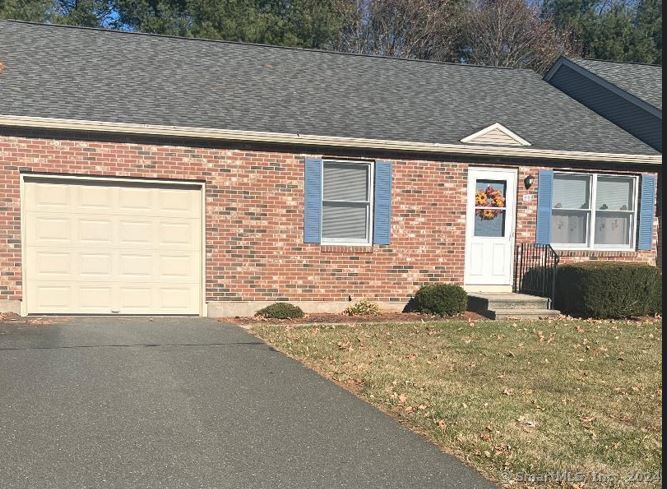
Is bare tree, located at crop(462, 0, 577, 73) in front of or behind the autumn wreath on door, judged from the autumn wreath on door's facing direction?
behind

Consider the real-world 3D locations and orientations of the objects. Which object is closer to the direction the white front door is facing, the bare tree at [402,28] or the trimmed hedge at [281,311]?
the trimmed hedge

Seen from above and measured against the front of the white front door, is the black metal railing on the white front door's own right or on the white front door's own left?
on the white front door's own left

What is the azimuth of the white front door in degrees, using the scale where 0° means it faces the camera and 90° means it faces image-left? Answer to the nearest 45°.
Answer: approximately 0°

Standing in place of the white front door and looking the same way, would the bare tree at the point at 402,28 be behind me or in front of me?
behind

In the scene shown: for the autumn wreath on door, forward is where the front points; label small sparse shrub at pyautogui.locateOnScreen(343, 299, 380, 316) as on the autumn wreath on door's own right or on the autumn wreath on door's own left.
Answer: on the autumn wreath on door's own right

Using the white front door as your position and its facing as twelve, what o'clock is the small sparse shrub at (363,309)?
The small sparse shrub is roughly at 2 o'clock from the white front door.

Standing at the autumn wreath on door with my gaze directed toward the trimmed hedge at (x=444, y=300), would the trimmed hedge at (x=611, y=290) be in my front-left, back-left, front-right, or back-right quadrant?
back-left

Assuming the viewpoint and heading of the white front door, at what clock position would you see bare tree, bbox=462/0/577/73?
The bare tree is roughly at 6 o'clock from the white front door.
